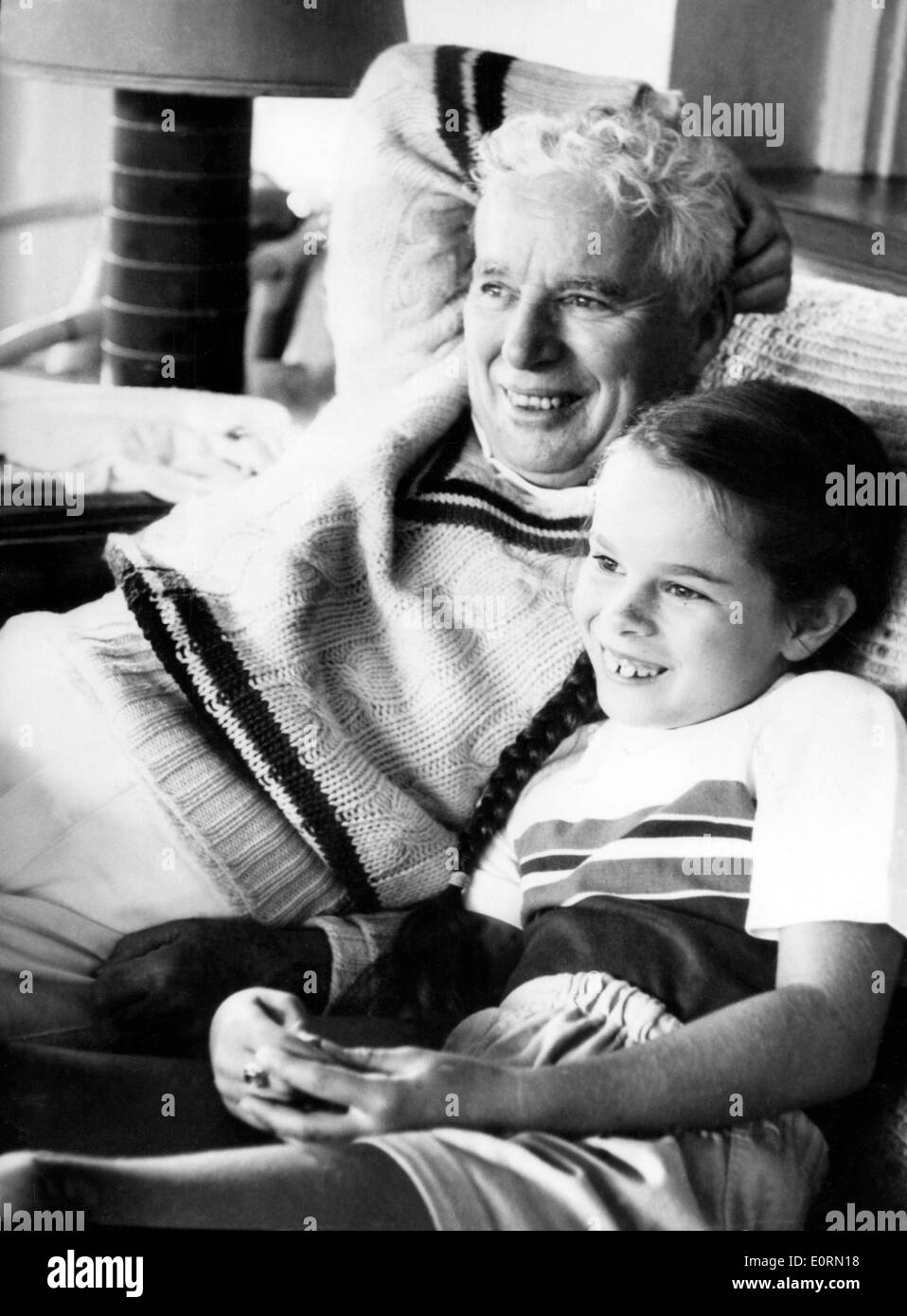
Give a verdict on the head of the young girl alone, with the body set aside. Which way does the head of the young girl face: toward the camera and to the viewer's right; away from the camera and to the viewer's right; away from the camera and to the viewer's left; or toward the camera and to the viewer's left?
toward the camera and to the viewer's left

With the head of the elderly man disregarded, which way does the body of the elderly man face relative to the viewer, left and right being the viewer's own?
facing the viewer and to the left of the viewer

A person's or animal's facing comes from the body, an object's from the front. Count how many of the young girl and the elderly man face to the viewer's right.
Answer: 0

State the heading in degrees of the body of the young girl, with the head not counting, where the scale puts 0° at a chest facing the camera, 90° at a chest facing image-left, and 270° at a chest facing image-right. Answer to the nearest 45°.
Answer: approximately 45°
